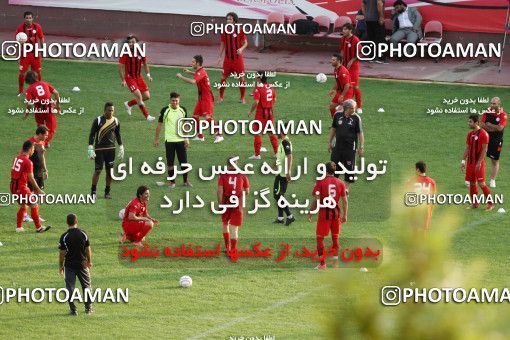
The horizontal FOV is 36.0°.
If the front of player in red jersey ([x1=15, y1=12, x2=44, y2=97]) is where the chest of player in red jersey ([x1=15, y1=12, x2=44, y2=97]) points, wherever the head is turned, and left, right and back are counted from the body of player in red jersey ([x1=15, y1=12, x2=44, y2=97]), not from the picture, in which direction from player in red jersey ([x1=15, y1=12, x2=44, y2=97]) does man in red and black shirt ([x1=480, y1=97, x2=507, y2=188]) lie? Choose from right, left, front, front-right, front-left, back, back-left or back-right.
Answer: front-left

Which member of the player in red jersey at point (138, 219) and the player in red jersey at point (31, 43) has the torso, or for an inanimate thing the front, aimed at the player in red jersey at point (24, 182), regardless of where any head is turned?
the player in red jersey at point (31, 43)

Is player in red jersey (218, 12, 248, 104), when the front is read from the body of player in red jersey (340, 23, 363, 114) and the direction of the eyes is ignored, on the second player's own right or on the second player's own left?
on the second player's own right

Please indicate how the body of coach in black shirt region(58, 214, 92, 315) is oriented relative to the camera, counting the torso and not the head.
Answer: away from the camera

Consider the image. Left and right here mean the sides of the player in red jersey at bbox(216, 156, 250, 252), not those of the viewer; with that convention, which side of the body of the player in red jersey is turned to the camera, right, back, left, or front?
back

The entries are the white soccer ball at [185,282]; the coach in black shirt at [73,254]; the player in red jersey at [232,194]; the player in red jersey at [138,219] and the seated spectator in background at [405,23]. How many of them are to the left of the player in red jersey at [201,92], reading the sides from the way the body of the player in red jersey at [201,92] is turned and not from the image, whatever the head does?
4

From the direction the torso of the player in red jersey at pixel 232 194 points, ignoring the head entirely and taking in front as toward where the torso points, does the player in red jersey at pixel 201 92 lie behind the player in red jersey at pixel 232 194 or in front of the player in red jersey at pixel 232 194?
in front

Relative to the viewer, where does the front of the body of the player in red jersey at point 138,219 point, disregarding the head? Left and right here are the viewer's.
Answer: facing to the right of the viewer

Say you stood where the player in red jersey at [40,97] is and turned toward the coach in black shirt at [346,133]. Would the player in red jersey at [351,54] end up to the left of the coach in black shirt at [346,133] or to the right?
left

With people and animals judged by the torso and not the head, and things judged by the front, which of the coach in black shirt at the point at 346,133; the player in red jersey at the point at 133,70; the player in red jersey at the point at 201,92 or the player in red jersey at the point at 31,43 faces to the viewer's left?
the player in red jersey at the point at 201,92

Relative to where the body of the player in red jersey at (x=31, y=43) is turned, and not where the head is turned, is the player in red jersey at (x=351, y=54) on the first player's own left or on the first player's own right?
on the first player's own left
